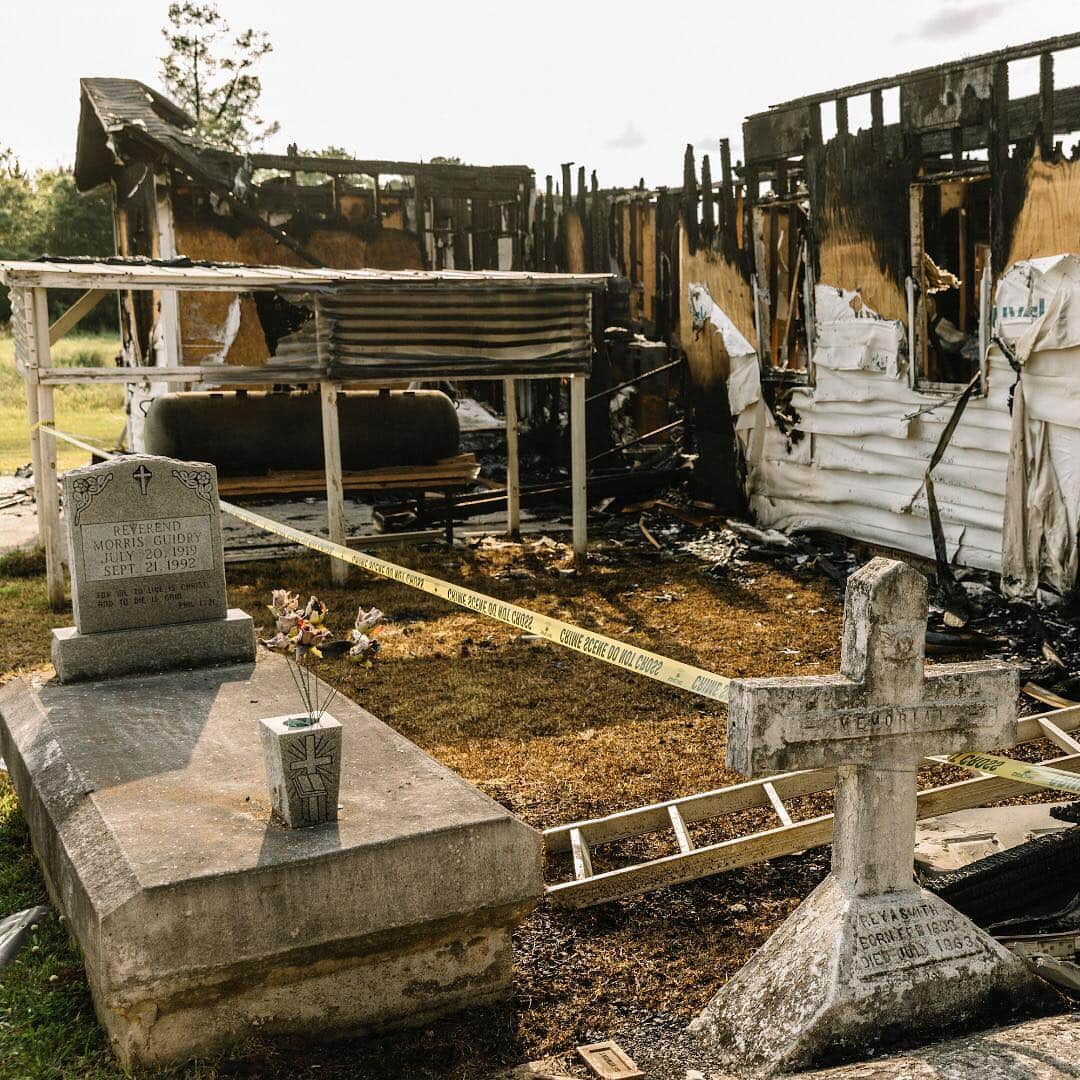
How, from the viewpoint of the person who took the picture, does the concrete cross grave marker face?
facing the viewer and to the right of the viewer

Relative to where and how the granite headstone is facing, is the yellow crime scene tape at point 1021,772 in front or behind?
in front

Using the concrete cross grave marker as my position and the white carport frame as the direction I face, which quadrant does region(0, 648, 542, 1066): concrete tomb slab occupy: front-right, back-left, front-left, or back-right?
front-left

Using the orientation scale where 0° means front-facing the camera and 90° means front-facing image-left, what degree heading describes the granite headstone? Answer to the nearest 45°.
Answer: approximately 0°

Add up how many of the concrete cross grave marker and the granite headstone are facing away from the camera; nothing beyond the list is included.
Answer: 0

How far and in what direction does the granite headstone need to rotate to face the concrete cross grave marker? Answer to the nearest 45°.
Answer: approximately 45° to its left

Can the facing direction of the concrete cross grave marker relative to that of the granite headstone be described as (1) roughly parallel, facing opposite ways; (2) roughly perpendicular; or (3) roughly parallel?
roughly parallel

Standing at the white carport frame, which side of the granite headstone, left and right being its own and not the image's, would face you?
back

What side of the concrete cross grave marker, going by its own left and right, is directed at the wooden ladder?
back

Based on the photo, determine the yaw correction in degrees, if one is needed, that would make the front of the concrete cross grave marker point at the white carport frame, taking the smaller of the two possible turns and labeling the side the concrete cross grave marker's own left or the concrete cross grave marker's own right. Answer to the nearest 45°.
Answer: approximately 180°
